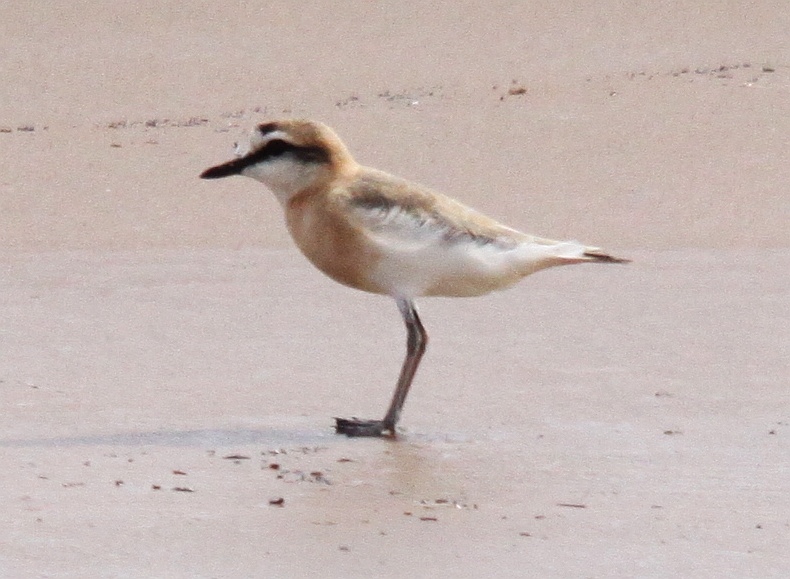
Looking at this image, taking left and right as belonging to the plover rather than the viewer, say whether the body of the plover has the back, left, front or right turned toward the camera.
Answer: left
